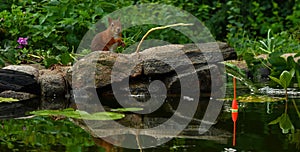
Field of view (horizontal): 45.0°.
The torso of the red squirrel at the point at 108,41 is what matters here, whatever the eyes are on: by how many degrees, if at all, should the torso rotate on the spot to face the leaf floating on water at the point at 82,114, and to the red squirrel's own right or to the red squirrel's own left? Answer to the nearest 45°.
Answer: approximately 45° to the red squirrel's own right

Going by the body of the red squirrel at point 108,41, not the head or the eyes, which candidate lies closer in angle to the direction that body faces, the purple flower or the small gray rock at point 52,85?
the small gray rock

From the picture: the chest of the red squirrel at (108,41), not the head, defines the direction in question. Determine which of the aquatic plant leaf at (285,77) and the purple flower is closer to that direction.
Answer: the aquatic plant leaf

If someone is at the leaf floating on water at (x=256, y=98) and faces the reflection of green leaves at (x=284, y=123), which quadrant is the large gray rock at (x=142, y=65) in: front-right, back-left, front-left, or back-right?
back-right

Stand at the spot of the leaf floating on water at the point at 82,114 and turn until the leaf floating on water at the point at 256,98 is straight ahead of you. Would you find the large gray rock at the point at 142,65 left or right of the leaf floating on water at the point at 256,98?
left

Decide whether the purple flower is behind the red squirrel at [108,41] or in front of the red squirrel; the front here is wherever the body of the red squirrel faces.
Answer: behind
